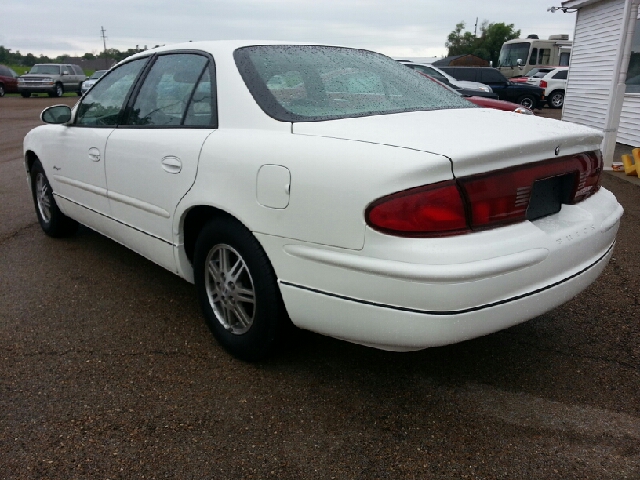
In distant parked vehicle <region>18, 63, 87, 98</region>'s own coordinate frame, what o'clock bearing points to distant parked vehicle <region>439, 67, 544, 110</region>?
distant parked vehicle <region>439, 67, 544, 110</region> is roughly at 9 o'clock from distant parked vehicle <region>18, 63, 87, 98</region>.

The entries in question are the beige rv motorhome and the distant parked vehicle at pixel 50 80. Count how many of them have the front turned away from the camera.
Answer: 0

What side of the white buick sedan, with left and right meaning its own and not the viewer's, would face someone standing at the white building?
right

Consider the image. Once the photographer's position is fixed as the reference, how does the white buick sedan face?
facing away from the viewer and to the left of the viewer

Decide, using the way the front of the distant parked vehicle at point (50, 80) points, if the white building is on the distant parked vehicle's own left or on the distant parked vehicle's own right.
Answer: on the distant parked vehicle's own left

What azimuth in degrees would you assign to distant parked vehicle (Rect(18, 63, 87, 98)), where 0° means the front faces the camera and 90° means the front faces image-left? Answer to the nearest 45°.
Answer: approximately 45°

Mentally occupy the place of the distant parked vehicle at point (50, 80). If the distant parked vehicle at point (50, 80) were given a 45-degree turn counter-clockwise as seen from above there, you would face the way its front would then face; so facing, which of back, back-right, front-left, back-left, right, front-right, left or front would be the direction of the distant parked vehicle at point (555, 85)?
front-left

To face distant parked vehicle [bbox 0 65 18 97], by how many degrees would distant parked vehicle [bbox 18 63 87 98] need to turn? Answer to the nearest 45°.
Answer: approximately 45° to its right

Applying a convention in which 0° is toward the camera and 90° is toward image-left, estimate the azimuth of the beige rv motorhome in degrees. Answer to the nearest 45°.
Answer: approximately 45°

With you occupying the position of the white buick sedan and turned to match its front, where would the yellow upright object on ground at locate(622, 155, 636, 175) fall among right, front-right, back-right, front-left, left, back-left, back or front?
right

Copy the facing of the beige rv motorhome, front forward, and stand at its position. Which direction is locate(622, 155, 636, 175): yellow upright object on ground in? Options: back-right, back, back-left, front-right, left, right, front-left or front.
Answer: front-left

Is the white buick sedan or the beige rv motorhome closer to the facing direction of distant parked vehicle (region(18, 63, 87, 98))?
the white buick sedan

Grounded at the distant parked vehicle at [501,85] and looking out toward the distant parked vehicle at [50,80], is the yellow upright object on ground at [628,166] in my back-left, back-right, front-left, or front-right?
back-left
